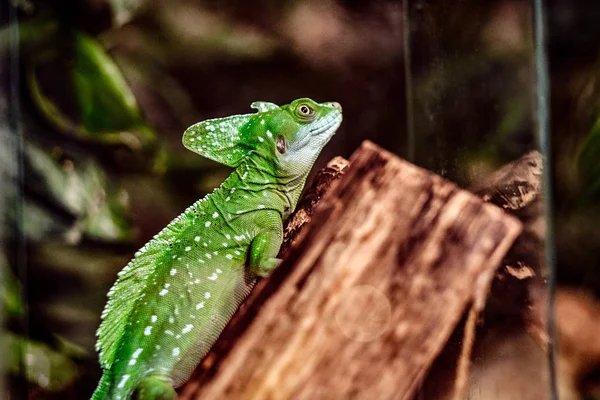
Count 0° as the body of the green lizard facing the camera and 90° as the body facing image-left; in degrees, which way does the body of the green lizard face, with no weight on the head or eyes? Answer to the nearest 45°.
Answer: approximately 270°

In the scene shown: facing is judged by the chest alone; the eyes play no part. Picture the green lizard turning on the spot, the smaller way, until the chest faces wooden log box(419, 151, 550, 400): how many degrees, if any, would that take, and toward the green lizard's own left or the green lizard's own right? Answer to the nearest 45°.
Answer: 0° — it already faces it

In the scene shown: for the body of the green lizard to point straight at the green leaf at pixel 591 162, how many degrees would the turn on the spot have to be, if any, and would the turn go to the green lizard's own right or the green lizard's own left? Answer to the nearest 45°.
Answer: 0° — it already faces it

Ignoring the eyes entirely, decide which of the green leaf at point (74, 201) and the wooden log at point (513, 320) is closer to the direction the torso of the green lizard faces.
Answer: the wooden log

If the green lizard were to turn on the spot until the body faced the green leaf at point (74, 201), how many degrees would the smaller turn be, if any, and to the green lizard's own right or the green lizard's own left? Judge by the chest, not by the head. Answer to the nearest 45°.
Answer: approximately 135° to the green lizard's own left

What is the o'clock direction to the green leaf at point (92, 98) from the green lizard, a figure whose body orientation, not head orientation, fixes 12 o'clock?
The green leaf is roughly at 7 o'clock from the green lizard.

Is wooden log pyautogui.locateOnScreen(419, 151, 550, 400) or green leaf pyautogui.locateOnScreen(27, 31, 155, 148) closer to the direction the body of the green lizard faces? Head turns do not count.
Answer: the wooden log
